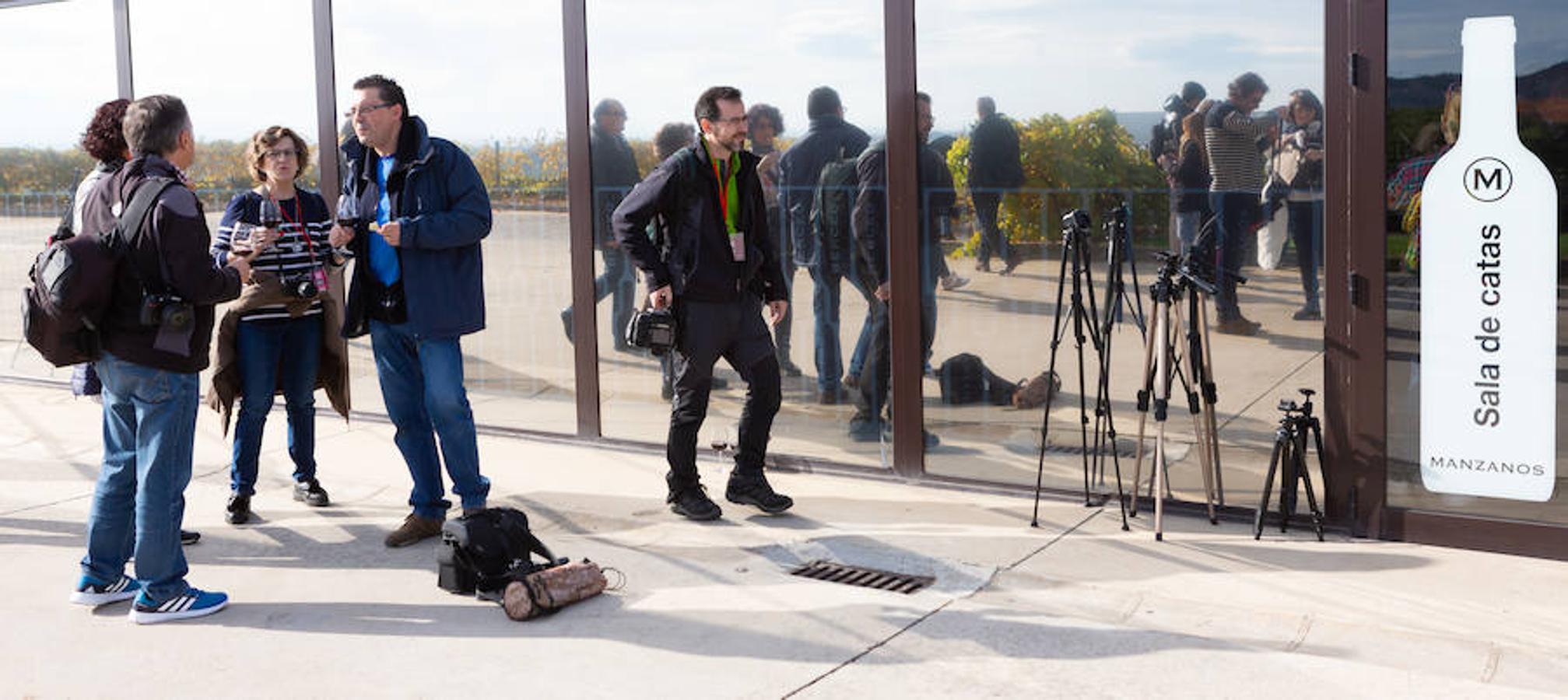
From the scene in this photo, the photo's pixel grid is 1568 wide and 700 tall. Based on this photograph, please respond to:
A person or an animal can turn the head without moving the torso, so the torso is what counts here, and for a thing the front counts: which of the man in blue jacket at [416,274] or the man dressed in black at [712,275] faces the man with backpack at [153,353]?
the man in blue jacket

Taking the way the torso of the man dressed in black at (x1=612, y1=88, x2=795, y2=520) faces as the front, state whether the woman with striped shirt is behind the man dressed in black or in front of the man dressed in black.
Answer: behind

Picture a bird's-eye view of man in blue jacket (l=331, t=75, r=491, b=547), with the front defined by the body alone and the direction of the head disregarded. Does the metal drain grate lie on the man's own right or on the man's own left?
on the man's own left

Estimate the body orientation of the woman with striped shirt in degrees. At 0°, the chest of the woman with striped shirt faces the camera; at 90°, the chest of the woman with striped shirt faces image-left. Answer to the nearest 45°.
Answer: approximately 0°

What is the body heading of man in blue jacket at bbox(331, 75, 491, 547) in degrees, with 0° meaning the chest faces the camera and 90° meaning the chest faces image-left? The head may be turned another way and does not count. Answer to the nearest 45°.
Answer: approximately 45°

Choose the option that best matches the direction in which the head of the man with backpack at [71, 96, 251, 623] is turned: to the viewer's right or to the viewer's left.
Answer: to the viewer's right

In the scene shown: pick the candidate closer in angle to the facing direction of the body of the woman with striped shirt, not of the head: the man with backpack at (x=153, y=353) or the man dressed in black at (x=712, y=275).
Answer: the man with backpack

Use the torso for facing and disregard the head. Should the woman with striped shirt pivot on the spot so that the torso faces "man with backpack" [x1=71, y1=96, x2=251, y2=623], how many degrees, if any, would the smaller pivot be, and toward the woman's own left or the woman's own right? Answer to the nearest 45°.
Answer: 0° — they already face them
